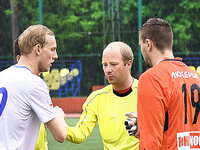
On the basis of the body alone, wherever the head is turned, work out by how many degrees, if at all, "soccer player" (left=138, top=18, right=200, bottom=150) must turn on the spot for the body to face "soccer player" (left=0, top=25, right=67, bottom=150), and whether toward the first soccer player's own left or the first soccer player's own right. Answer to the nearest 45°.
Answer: approximately 45° to the first soccer player's own left

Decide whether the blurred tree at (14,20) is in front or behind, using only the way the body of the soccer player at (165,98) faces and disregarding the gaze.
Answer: in front

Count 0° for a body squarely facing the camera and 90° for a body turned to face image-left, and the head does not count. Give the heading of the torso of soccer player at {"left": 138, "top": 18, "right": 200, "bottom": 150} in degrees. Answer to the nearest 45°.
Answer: approximately 135°

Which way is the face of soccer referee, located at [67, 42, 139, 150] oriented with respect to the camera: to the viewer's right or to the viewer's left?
to the viewer's left

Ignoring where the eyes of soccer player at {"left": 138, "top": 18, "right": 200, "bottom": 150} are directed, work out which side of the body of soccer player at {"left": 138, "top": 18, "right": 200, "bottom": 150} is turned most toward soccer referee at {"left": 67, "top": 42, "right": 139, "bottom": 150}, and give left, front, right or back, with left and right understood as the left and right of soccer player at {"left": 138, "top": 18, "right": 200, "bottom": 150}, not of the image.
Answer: front

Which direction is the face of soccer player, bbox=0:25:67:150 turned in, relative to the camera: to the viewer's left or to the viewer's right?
to the viewer's right
